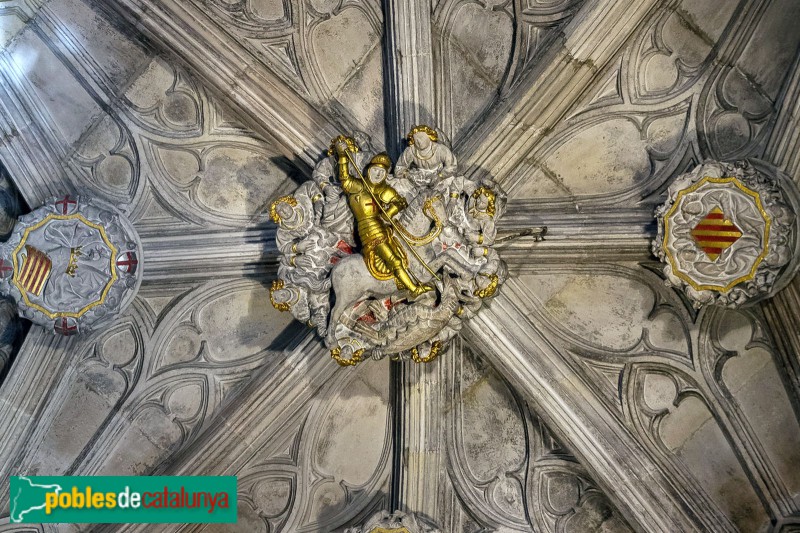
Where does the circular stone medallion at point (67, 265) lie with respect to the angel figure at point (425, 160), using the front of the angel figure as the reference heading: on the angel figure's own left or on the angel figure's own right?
on the angel figure's own right

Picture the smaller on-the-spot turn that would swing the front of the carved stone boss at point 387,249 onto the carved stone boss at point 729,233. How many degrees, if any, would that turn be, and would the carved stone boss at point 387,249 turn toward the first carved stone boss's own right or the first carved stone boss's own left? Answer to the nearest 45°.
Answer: approximately 90° to the first carved stone boss's own left

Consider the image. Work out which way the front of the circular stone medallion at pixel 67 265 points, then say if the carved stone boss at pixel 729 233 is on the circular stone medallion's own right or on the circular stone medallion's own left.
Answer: on the circular stone medallion's own left

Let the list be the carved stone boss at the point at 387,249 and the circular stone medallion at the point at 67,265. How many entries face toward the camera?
2

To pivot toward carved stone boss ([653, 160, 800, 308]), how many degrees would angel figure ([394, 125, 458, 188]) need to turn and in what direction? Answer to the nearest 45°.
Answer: approximately 90° to its left

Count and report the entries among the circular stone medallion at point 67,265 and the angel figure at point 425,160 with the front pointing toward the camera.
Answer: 2

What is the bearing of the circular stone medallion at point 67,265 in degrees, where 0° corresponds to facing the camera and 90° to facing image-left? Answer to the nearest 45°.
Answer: approximately 0°
